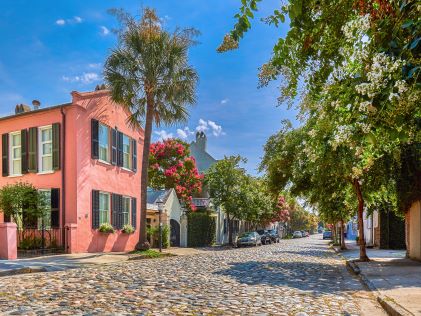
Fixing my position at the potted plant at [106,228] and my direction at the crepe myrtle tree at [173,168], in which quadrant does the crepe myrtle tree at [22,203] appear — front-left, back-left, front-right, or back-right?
back-left
